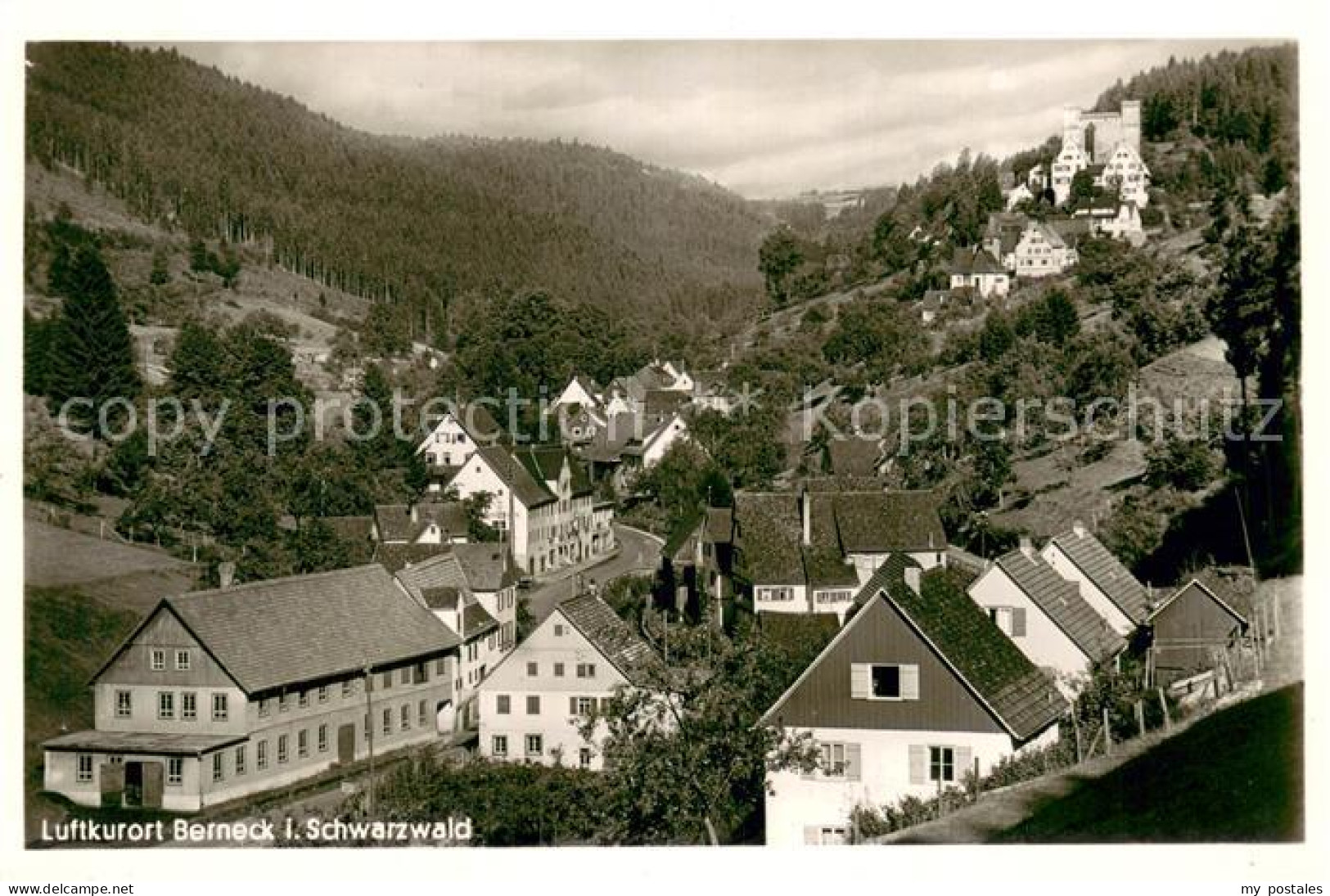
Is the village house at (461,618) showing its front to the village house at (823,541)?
no

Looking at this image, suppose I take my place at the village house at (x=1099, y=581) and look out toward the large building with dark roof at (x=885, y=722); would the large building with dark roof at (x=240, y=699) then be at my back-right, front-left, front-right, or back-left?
front-right

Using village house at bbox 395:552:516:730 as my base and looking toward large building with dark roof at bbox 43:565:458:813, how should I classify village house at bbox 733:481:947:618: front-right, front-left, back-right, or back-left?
back-left

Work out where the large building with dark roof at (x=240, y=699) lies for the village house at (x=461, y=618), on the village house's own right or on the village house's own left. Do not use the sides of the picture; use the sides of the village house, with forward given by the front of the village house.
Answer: on the village house's own right
